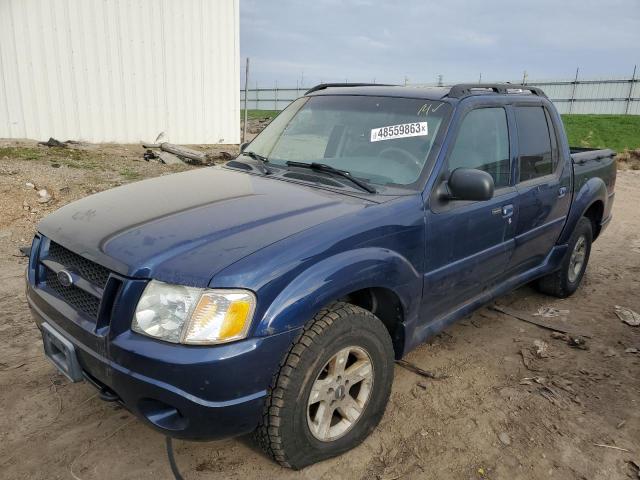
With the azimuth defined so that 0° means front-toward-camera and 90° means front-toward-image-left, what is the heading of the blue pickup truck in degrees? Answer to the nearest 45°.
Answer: approximately 45°
